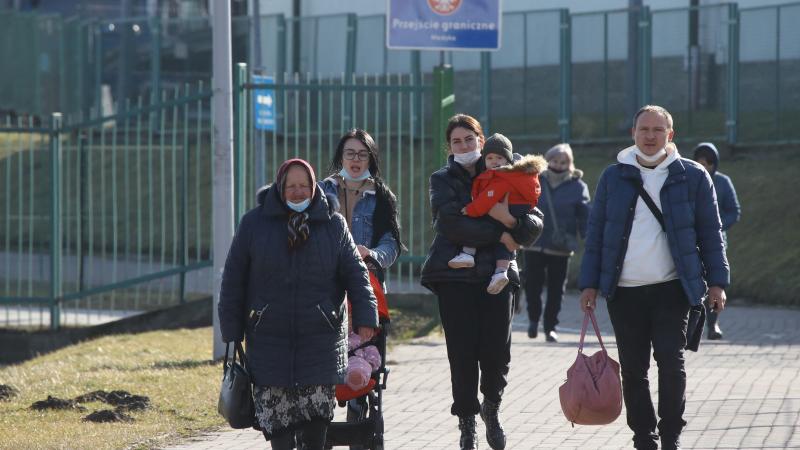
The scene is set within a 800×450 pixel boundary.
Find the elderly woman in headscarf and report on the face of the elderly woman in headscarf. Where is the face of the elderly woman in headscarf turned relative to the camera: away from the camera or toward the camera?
toward the camera

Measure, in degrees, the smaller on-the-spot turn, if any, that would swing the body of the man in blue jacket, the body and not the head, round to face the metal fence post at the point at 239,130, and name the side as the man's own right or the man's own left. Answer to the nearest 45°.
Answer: approximately 135° to the man's own right

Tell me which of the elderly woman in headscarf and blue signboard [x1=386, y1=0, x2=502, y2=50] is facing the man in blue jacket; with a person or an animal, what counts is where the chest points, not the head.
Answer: the blue signboard

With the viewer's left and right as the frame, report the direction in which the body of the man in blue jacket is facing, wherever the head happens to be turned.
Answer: facing the viewer

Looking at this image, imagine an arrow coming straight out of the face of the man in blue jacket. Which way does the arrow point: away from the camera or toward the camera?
toward the camera

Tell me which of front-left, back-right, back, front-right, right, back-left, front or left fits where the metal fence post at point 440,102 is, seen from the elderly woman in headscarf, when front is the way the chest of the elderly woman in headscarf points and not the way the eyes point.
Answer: back

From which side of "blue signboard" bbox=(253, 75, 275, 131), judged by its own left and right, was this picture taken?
front

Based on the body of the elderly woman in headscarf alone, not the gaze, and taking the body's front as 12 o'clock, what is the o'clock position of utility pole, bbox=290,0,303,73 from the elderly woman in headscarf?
The utility pole is roughly at 6 o'clock from the elderly woman in headscarf.

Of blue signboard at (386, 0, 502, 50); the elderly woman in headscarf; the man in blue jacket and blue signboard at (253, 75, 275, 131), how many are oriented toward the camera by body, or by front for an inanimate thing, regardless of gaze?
4

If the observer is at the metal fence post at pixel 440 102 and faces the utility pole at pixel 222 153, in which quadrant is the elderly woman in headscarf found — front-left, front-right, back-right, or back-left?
front-left

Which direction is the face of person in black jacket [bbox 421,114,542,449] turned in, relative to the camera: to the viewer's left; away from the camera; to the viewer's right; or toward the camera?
toward the camera

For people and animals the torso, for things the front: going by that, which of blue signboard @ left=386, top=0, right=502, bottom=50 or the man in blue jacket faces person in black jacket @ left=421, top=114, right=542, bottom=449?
the blue signboard
